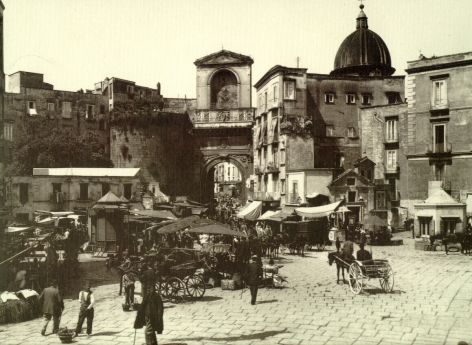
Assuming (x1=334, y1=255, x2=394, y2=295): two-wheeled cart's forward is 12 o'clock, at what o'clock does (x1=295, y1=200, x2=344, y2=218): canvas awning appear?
The canvas awning is roughly at 1 o'clock from the two-wheeled cart.

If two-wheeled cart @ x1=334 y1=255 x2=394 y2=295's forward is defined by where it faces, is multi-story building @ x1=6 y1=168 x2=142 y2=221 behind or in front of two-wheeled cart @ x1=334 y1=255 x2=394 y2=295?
in front

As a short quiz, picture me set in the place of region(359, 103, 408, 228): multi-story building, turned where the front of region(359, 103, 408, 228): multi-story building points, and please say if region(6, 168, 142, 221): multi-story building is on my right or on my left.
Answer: on my right

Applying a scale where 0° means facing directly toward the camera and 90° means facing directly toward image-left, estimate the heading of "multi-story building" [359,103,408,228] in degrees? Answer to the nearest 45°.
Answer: approximately 0°

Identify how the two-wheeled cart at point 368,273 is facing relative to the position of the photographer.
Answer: facing away from the viewer and to the left of the viewer

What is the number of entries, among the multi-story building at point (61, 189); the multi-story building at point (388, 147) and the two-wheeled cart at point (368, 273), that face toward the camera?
2

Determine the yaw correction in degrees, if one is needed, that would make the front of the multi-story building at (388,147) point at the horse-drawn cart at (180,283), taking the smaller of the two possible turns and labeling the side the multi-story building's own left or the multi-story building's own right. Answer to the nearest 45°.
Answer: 0° — it already faces it

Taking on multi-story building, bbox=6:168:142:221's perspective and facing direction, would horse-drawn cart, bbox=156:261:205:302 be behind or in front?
in front
